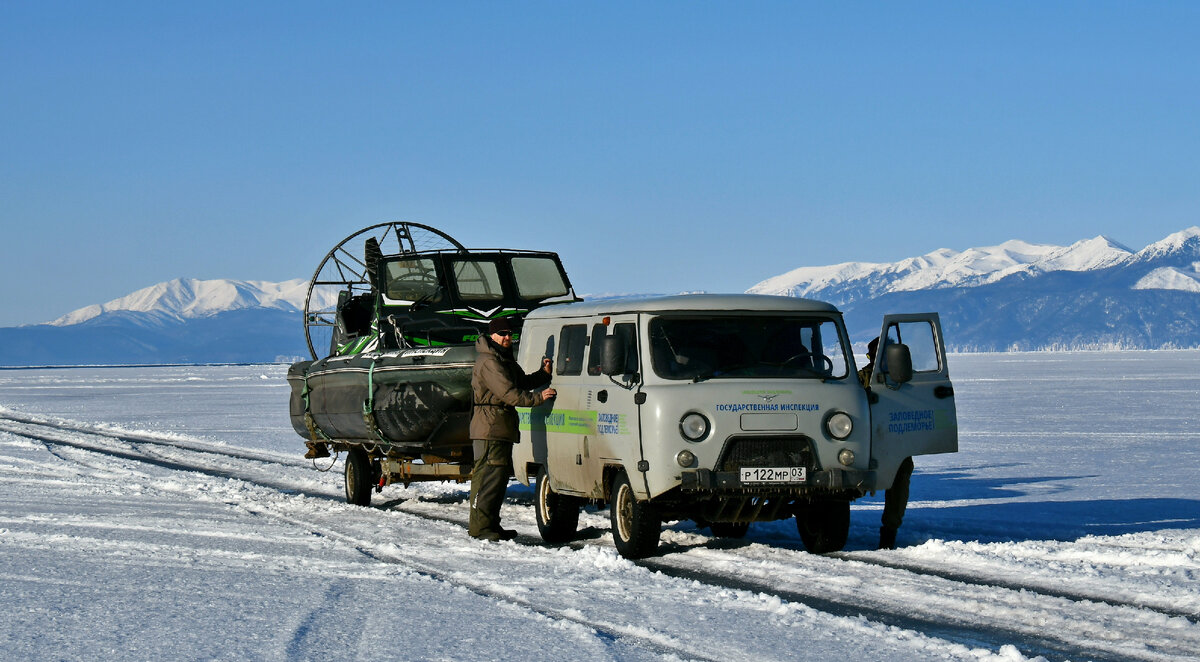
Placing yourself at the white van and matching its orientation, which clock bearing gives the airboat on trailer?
The airboat on trailer is roughly at 6 o'clock from the white van.

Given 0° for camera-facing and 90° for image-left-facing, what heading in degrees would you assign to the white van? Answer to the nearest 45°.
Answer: approximately 315°

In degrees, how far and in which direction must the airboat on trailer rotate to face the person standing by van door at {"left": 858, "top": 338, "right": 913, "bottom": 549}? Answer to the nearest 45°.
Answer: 0° — it already faces them

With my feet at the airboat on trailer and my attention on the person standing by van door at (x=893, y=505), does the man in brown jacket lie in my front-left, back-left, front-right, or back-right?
front-right

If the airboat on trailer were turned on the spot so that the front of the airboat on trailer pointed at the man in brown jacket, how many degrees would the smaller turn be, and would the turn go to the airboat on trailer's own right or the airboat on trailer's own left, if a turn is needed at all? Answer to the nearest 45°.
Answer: approximately 45° to the airboat on trailer's own right

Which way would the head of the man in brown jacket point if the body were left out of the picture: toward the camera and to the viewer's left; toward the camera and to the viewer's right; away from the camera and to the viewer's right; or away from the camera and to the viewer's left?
toward the camera and to the viewer's right

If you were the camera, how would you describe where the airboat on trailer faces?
facing the viewer and to the right of the viewer

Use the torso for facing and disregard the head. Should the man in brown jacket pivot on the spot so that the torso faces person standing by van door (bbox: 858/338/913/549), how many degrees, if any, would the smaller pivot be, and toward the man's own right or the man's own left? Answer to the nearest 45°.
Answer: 0° — they already face them

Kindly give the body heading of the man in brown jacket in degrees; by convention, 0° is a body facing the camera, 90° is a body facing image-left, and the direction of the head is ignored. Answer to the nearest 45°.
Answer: approximately 270°

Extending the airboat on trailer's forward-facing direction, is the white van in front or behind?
in front

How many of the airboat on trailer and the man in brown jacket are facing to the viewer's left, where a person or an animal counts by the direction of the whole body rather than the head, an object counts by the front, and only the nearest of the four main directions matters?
0
